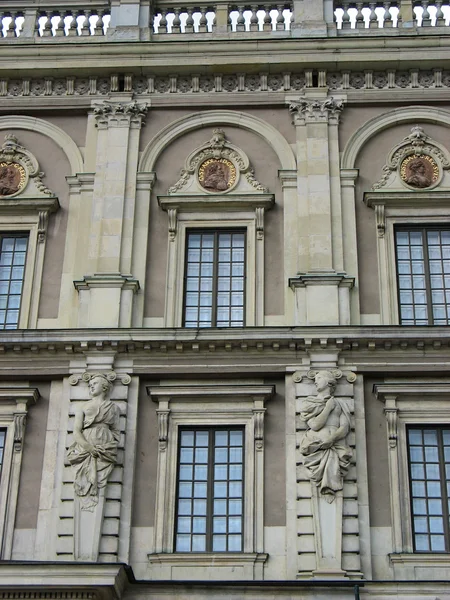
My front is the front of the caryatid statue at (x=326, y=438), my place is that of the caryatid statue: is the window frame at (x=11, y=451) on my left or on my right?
on my right

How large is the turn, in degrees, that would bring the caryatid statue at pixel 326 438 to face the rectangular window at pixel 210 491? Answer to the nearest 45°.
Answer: approximately 90° to its right

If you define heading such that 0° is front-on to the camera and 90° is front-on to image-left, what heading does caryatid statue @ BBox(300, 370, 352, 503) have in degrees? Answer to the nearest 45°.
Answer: approximately 0°

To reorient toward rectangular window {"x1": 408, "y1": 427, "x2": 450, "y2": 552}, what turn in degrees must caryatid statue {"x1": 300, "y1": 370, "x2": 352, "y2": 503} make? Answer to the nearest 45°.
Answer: approximately 90° to its left

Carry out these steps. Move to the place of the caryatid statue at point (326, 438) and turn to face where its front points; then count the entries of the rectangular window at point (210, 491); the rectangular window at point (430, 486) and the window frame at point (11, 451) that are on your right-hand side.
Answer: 2
